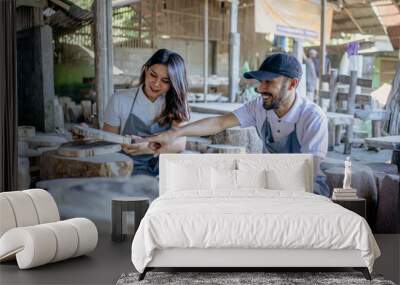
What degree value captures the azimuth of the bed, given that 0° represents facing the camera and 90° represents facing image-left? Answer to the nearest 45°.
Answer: approximately 0°

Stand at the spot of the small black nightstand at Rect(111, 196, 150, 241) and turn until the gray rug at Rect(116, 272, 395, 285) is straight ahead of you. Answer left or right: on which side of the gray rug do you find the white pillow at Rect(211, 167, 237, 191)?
left
